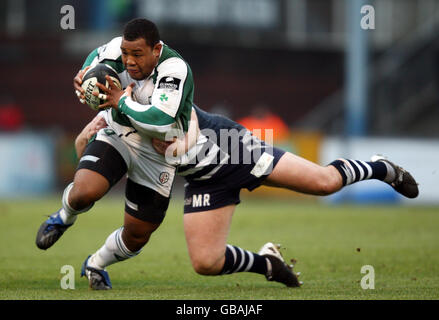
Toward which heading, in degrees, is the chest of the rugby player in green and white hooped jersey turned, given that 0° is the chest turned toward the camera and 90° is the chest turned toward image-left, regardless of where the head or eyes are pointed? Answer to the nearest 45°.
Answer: approximately 45°
